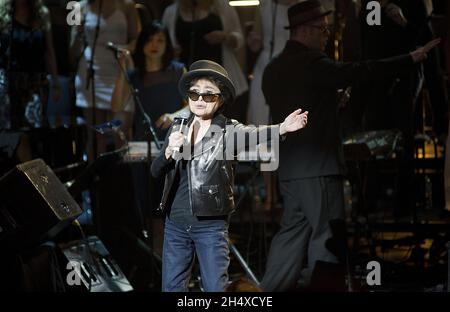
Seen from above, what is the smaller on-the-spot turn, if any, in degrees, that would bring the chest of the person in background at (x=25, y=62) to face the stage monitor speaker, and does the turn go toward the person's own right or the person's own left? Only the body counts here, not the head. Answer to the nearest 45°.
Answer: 0° — they already face it

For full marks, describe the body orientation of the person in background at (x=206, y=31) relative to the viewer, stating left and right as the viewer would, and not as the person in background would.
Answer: facing the viewer

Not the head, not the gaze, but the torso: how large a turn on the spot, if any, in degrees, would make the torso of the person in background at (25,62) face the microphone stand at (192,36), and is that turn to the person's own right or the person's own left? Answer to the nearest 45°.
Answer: approximately 90° to the person's own left

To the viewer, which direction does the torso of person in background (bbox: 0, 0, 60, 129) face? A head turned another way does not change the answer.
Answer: toward the camera

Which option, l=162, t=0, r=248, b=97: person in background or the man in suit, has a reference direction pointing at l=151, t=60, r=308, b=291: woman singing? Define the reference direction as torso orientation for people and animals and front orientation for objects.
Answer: the person in background

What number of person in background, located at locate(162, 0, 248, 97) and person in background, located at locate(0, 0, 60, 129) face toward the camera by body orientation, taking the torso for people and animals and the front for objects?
2

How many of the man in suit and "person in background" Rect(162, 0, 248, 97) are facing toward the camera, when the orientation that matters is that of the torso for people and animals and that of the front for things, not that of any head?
1
